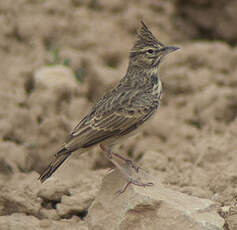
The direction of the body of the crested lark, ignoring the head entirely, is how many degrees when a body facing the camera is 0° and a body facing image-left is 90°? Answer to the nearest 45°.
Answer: approximately 270°

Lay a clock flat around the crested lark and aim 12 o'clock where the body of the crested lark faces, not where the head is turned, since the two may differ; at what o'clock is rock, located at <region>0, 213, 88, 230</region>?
The rock is roughly at 5 o'clock from the crested lark.

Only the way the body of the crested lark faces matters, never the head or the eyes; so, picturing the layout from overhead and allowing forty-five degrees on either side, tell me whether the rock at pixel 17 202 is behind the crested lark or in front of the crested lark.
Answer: behind
